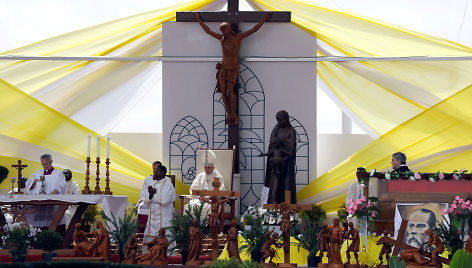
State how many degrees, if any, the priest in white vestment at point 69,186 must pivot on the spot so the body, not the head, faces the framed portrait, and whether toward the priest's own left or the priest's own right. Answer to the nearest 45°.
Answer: approximately 90° to the priest's own left

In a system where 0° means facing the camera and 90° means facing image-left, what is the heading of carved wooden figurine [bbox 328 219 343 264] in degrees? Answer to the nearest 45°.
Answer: approximately 0°

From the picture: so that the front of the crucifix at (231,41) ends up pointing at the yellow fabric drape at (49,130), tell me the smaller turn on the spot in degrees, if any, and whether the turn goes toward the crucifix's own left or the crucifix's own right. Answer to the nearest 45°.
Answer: approximately 90° to the crucifix's own right

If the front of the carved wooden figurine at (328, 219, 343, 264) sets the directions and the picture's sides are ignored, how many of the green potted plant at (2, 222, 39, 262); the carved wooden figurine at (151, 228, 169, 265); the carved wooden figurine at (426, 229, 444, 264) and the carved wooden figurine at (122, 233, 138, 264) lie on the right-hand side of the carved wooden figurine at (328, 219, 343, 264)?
3

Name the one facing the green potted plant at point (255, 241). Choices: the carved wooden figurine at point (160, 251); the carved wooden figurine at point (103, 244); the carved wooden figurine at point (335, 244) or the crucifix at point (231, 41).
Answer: the crucifix

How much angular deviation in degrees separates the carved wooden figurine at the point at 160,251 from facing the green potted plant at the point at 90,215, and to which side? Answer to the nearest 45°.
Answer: approximately 45° to its right

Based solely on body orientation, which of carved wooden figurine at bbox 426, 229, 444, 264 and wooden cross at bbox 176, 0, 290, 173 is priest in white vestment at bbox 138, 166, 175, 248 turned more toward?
the carved wooden figurine

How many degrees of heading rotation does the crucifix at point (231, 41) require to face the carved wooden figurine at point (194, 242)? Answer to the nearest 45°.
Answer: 0° — it already faces it

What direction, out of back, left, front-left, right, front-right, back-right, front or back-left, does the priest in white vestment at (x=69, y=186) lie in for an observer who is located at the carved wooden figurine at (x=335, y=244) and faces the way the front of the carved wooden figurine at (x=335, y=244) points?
back-right
